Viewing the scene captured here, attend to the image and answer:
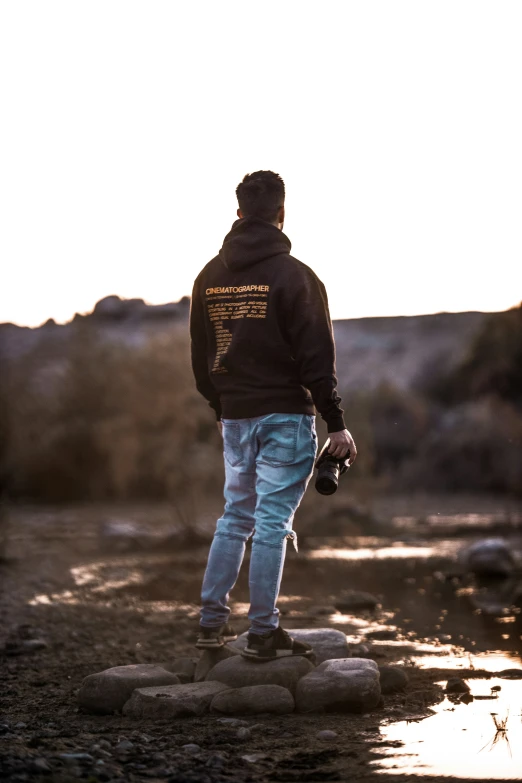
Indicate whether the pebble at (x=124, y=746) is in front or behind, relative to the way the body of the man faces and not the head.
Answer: behind

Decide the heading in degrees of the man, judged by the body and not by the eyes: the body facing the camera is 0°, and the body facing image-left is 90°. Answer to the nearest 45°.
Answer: approximately 225°

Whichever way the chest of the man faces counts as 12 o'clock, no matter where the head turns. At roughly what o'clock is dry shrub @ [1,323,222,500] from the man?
The dry shrub is roughly at 10 o'clock from the man.

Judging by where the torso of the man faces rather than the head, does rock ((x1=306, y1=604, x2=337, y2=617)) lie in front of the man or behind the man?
in front

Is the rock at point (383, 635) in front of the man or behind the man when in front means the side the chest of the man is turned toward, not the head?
in front
